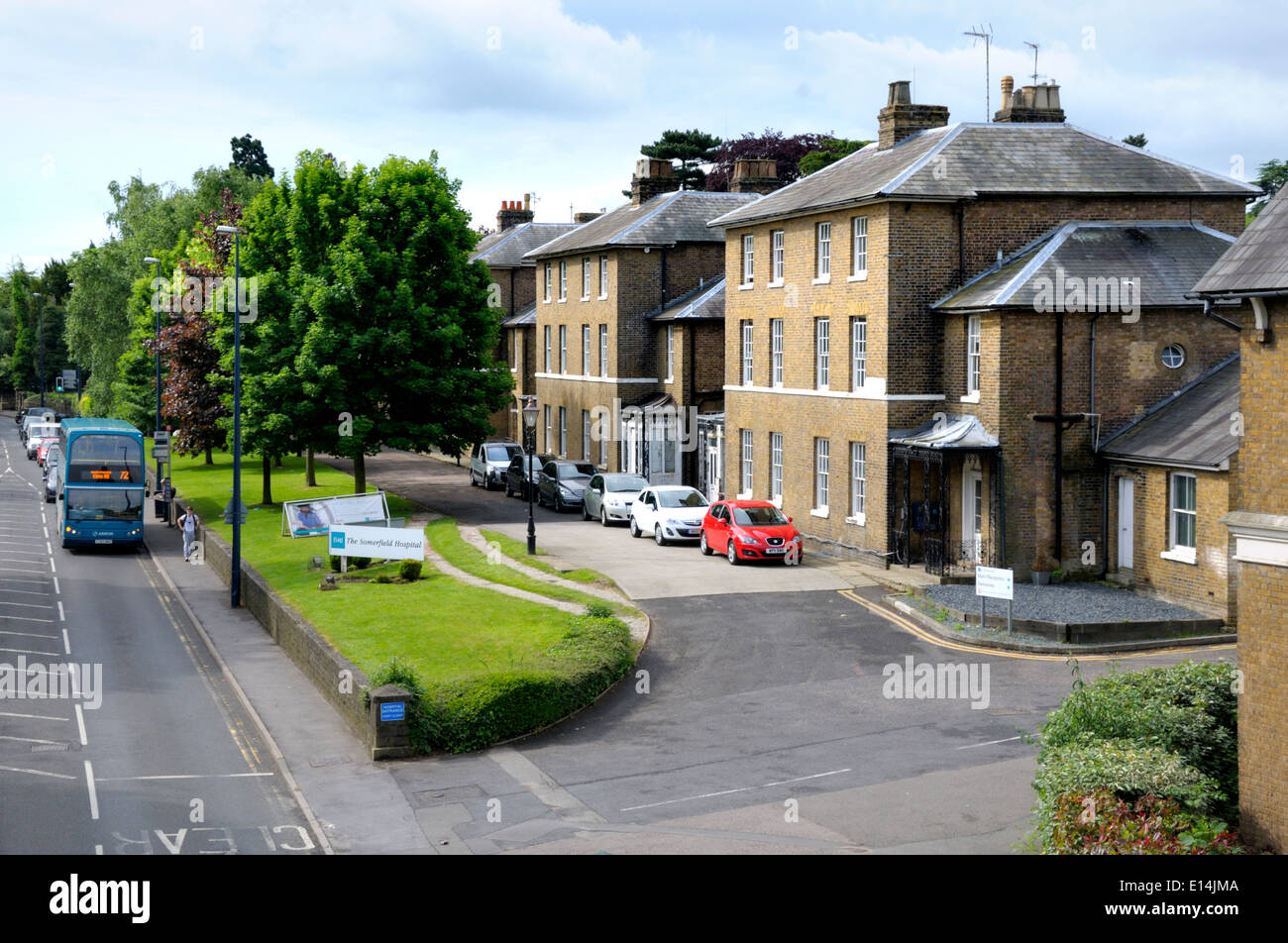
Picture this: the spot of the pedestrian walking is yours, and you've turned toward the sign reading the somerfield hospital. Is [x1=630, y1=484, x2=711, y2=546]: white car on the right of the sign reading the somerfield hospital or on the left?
left

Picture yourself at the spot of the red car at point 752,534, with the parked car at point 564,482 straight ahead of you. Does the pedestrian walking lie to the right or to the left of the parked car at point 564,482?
left

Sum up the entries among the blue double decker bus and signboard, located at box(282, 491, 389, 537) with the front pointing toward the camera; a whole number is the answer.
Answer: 2

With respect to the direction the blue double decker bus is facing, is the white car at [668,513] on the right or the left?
on its left

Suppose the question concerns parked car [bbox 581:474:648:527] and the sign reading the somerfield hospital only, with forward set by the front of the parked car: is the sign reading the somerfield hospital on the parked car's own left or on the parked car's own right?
on the parked car's own right

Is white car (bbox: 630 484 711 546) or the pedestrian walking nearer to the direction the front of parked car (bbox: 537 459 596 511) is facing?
the white car
